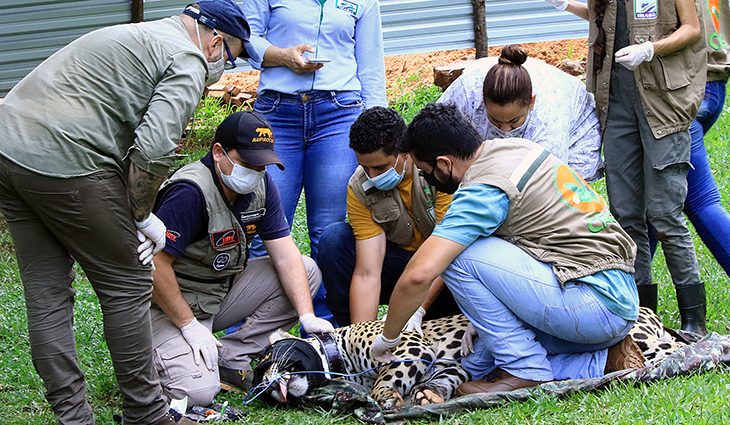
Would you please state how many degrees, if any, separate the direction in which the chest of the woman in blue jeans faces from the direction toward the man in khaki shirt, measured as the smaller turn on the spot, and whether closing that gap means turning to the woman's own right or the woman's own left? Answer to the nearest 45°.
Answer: approximately 45° to the woman's own right

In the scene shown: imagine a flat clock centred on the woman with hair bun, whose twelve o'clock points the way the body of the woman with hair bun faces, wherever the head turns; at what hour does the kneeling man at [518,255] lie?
The kneeling man is roughly at 12 o'clock from the woman with hair bun.

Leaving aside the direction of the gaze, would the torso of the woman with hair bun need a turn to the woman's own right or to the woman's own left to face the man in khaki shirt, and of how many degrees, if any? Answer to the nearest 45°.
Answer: approximately 45° to the woman's own right

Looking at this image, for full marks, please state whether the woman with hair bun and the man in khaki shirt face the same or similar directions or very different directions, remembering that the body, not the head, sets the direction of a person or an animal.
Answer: very different directions

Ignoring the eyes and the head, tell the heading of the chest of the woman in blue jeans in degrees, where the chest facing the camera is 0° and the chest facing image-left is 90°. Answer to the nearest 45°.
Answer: approximately 0°

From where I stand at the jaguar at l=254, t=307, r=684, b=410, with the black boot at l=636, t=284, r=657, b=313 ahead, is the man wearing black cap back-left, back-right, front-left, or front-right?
back-left

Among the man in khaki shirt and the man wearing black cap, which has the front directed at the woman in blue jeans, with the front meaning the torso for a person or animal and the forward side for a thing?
the man in khaki shirt

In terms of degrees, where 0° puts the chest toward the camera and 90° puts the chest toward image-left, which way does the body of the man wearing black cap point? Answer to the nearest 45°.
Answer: approximately 315°

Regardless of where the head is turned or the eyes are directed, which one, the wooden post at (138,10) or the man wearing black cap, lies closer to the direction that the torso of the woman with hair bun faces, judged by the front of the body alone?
the man wearing black cap

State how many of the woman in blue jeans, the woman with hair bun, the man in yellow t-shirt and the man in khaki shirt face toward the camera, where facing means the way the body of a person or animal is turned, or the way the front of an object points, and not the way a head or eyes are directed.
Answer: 3

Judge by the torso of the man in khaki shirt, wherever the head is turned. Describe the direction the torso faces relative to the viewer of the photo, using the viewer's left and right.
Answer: facing away from the viewer and to the right of the viewer

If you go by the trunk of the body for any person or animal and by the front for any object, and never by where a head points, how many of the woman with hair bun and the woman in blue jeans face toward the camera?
2
